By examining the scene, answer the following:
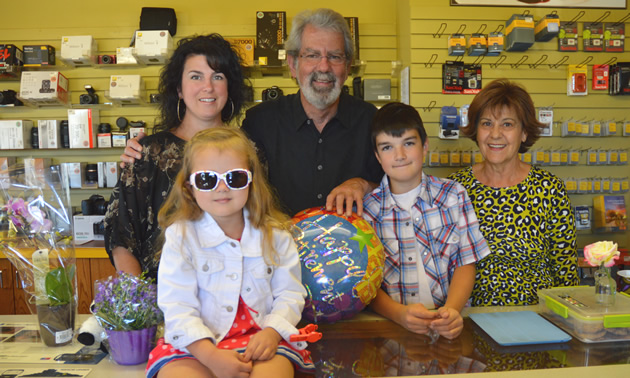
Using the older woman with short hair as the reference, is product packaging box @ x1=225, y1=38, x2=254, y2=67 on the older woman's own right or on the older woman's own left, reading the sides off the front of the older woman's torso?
on the older woman's own right

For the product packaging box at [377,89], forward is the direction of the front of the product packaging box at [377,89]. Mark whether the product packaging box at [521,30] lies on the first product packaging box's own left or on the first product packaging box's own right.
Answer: on the first product packaging box's own left

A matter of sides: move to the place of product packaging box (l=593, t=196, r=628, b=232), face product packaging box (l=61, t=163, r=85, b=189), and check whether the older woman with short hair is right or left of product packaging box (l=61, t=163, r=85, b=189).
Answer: left

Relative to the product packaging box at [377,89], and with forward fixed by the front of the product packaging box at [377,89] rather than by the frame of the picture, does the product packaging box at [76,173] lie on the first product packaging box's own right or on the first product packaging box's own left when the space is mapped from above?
on the first product packaging box's own right

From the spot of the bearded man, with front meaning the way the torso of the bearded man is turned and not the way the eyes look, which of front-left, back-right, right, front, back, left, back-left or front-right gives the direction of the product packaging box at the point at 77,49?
back-right

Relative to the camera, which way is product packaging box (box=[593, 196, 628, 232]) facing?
toward the camera

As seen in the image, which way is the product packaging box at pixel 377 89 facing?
toward the camera

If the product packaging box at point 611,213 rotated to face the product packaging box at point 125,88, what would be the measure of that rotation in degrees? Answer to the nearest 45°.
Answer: approximately 45° to its right

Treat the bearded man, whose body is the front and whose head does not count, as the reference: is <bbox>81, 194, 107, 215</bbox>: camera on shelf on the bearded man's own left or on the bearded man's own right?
on the bearded man's own right

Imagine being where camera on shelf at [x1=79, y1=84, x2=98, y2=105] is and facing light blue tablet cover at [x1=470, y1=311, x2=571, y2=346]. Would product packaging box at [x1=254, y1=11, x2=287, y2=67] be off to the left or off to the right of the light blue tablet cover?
left

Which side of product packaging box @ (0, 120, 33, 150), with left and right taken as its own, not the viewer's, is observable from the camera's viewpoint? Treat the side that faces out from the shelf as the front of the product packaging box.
front
